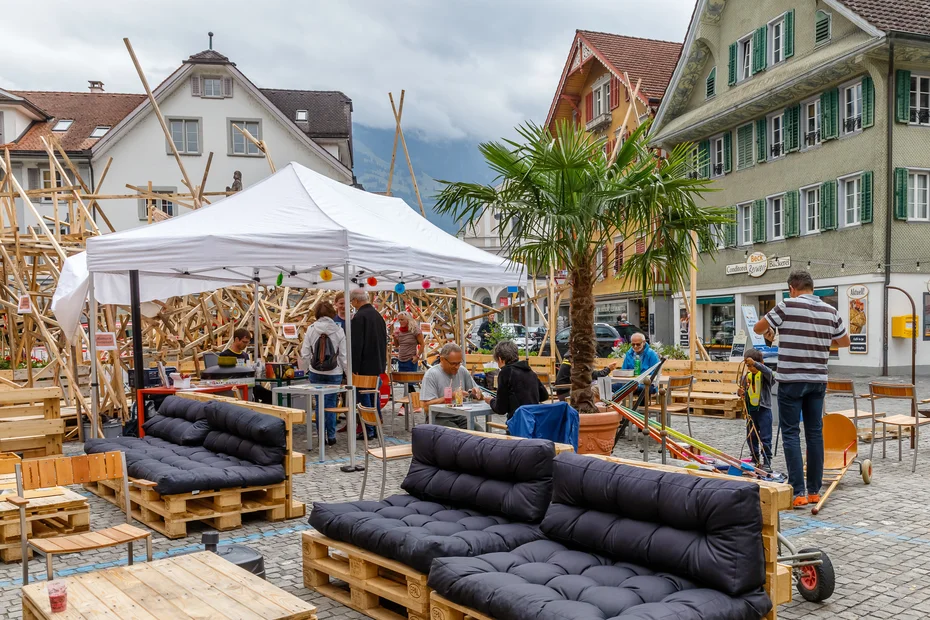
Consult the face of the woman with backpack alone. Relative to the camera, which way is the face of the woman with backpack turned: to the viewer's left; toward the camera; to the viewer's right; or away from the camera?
away from the camera

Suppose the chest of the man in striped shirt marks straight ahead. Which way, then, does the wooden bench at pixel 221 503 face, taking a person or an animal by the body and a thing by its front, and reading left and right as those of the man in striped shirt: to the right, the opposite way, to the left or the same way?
the opposite way

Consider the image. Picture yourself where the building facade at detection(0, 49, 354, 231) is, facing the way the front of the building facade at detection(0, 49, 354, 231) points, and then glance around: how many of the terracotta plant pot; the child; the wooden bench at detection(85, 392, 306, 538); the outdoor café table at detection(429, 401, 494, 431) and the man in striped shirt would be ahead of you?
5

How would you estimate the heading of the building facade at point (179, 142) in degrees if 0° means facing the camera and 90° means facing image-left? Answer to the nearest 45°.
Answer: approximately 0°

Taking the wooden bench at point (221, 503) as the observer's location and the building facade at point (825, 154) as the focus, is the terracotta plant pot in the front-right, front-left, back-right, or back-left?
front-right

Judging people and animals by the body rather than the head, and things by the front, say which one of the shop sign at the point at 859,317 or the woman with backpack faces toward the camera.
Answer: the shop sign

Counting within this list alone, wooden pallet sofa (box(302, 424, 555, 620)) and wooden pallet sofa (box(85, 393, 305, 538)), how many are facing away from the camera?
0

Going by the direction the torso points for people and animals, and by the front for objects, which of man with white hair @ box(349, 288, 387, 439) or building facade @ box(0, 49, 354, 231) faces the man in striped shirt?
the building facade

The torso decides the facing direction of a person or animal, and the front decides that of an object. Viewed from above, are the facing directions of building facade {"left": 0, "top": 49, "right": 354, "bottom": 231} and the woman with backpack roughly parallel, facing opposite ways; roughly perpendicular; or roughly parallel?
roughly parallel, facing opposite ways

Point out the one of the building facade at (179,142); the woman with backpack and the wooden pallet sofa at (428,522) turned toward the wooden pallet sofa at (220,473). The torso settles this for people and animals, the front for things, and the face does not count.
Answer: the building facade

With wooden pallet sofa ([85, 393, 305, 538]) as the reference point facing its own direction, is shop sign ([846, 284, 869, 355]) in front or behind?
behind

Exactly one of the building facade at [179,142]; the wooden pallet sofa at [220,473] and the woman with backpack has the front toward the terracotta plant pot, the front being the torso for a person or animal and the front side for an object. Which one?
the building facade

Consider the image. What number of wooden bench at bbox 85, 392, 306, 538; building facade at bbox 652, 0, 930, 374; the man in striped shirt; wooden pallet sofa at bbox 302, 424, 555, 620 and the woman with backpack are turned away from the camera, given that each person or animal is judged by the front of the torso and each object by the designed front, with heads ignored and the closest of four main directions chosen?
2

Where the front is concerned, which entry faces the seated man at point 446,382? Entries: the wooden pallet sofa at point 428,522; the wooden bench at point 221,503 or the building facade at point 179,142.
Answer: the building facade

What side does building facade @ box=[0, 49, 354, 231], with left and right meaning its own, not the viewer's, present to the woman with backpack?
front

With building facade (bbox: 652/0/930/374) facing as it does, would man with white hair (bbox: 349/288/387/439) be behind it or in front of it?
in front

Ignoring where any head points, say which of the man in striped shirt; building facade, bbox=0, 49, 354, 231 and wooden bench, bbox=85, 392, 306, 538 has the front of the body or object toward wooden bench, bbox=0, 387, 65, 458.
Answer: the building facade

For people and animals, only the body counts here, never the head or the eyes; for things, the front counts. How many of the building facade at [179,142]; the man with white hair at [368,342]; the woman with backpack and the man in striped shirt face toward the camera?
1
